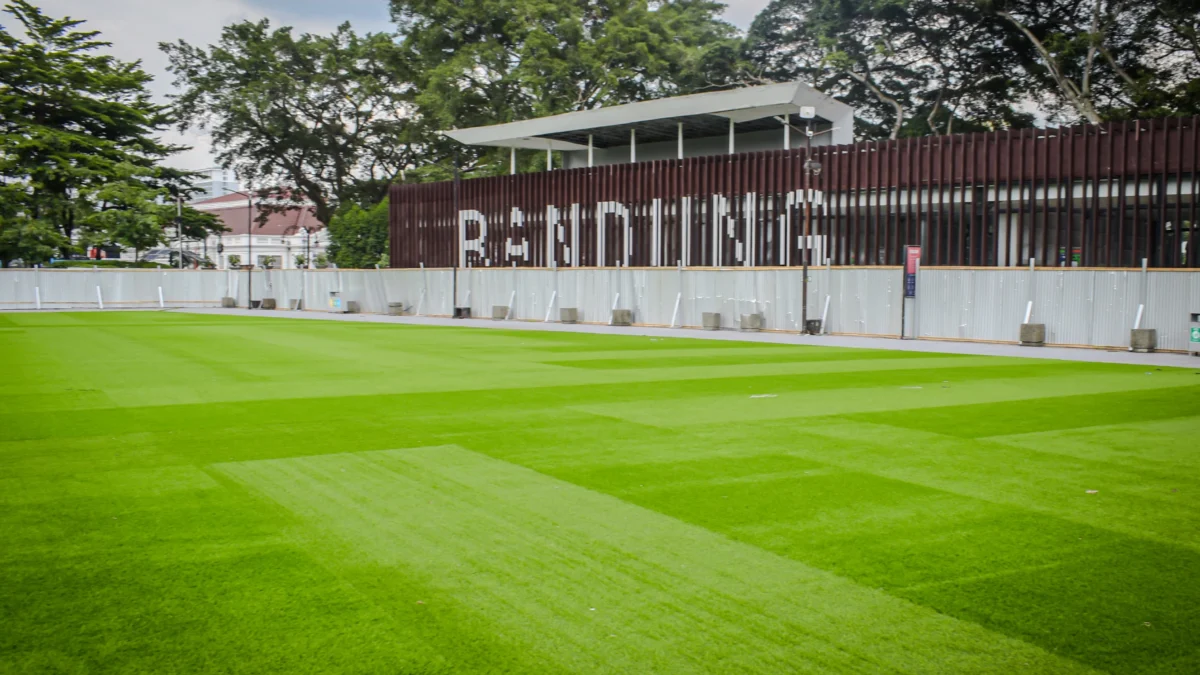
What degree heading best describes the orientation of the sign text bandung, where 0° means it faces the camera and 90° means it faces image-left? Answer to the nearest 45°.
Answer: approximately 45°

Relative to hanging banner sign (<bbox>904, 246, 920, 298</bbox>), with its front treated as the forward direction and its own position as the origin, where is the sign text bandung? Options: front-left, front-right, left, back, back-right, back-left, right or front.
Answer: back-right

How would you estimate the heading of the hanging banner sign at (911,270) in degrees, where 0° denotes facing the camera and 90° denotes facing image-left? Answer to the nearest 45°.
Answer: approximately 0°

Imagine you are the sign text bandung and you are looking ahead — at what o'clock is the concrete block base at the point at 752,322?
The concrete block base is roughly at 10 o'clock from the sign text bandung.

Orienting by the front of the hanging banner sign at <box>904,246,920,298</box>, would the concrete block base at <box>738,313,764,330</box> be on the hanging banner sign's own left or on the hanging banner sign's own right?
on the hanging banner sign's own right

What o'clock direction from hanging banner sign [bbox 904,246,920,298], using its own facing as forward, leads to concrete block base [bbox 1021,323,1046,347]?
The concrete block base is roughly at 10 o'clock from the hanging banner sign.

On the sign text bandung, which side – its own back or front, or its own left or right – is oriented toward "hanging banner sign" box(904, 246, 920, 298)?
left

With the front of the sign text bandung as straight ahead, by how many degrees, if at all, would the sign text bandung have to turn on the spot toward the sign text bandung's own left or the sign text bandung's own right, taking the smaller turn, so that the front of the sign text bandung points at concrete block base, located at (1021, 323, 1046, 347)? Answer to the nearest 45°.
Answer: approximately 90° to the sign text bandung's own left

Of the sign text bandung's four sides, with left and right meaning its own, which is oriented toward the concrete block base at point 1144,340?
left
